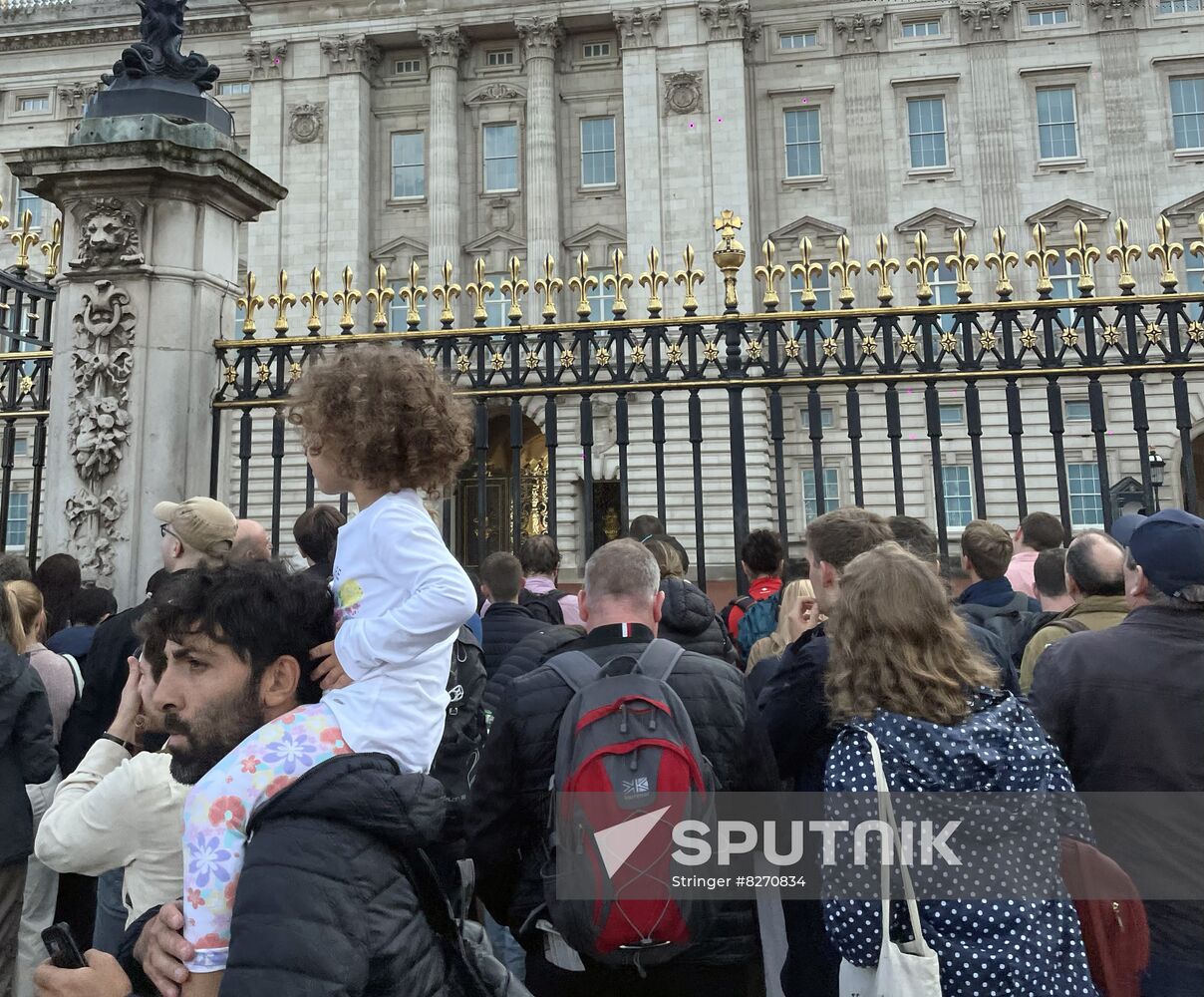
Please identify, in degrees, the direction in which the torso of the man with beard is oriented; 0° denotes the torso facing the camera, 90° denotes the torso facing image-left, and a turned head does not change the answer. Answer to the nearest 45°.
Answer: approximately 90°

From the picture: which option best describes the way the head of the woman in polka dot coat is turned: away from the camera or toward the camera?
away from the camera

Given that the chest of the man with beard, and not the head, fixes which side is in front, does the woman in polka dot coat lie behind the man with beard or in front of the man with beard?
behind

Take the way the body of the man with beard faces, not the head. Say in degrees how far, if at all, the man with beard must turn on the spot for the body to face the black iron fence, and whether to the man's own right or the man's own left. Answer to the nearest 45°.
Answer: approximately 135° to the man's own right

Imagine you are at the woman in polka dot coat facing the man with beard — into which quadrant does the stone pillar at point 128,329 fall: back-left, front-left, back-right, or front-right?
front-right

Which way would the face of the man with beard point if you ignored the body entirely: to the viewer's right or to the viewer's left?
to the viewer's left

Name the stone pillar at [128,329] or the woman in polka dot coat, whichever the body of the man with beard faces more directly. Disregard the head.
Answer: the stone pillar

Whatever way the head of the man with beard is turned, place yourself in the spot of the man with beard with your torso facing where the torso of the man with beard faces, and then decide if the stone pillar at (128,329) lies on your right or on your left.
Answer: on your right
